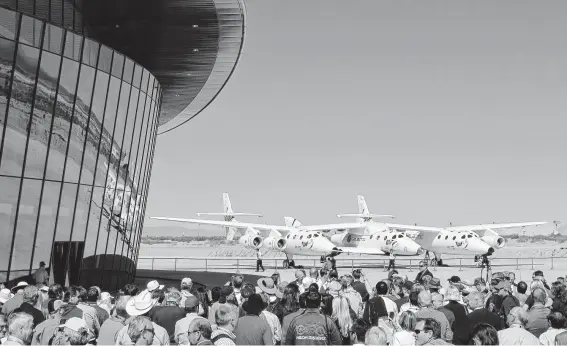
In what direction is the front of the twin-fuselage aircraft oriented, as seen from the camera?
facing the viewer and to the right of the viewer

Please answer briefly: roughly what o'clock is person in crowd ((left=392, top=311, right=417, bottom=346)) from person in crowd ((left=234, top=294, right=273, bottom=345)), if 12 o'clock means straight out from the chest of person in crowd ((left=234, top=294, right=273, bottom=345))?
person in crowd ((left=392, top=311, right=417, bottom=346)) is roughly at 4 o'clock from person in crowd ((left=234, top=294, right=273, bottom=345)).

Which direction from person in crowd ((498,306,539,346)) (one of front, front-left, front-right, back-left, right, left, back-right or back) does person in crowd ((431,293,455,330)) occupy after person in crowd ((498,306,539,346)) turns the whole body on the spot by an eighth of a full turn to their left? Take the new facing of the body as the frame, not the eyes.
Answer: front

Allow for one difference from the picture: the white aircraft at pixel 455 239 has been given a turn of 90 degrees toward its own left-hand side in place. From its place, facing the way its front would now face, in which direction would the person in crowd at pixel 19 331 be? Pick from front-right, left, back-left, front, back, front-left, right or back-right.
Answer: back-right

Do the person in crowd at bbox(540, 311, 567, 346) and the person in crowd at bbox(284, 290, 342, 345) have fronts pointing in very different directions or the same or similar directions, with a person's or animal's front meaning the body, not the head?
same or similar directions

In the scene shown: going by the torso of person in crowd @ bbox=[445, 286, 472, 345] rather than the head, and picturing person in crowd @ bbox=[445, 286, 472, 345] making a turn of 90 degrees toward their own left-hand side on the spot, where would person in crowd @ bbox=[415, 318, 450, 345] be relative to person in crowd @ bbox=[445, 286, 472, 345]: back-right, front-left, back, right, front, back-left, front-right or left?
left

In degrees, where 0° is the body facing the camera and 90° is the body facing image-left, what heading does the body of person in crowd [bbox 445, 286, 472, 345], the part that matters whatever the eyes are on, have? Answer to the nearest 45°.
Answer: approximately 180°

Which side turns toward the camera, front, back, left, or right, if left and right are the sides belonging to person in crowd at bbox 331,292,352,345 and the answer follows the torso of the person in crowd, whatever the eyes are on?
back

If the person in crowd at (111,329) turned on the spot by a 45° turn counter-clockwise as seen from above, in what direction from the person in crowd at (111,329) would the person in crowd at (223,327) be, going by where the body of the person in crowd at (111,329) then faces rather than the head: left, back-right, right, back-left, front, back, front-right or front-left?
back-right

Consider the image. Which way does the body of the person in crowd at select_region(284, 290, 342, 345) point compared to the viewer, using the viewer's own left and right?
facing away from the viewer

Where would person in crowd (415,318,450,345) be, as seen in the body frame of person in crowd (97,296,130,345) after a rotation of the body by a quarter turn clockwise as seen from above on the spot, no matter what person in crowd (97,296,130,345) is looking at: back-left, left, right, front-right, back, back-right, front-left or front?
front

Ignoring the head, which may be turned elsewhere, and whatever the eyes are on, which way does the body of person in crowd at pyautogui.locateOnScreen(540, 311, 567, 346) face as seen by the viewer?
away from the camera

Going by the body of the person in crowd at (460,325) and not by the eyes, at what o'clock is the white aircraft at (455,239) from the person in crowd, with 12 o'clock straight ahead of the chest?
The white aircraft is roughly at 12 o'clock from the person in crowd.

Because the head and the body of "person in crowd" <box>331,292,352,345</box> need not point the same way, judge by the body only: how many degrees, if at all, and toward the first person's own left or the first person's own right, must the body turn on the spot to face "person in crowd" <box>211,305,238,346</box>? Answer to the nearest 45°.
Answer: approximately 135° to the first person's own left

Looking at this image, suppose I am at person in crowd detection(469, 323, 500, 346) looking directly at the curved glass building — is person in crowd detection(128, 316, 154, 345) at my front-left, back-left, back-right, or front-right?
front-left
